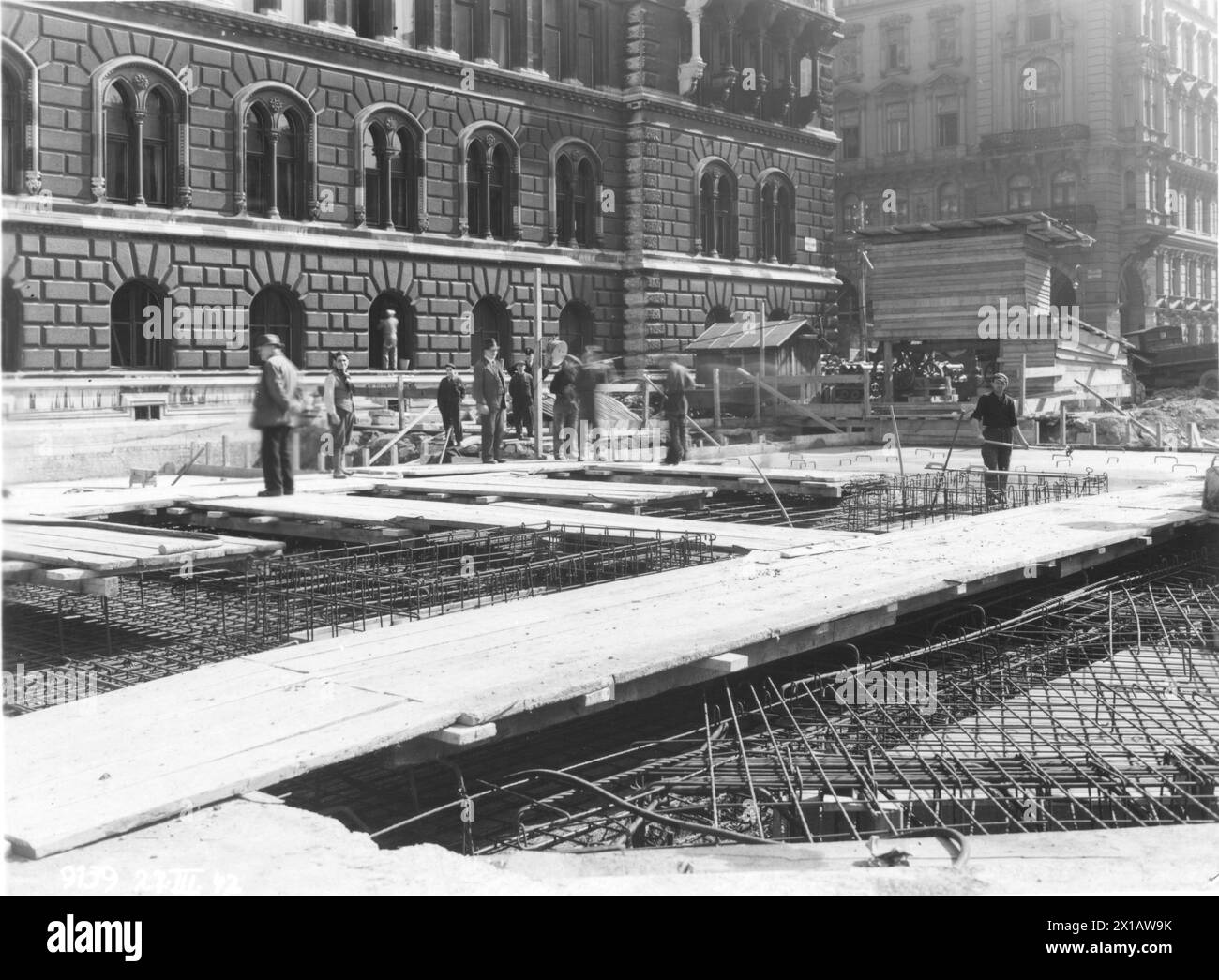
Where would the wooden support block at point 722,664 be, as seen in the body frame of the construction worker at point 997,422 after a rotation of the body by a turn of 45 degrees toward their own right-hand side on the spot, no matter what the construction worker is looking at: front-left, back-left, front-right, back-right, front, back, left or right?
front-left

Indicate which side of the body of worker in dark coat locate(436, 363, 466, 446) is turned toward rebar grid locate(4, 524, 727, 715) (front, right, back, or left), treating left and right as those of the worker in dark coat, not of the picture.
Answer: front

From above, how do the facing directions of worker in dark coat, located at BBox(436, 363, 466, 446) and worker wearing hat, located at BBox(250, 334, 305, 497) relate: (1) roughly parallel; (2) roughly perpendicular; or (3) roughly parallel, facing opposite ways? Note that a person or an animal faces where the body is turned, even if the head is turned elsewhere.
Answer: roughly perpendicular

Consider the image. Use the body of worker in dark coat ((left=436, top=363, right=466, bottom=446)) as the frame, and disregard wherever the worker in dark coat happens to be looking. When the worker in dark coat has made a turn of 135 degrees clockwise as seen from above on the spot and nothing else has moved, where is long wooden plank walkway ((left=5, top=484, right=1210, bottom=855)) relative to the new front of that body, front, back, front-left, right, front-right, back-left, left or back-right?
back-left

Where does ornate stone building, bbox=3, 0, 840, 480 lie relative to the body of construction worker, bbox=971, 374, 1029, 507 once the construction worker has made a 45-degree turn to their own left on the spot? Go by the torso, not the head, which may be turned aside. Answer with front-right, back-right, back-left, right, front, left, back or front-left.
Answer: back

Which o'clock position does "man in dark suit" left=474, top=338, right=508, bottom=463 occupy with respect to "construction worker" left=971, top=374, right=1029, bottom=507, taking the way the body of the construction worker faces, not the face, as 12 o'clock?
The man in dark suit is roughly at 3 o'clock from the construction worker.

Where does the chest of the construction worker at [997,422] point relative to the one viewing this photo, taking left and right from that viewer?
facing the viewer

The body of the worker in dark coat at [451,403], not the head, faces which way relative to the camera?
toward the camera
